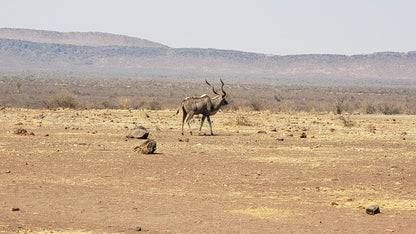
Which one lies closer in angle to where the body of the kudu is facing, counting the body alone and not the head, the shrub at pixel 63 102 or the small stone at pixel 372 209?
the small stone

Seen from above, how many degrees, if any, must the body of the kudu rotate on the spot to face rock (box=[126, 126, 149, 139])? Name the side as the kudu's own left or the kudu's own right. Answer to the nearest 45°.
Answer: approximately 135° to the kudu's own right

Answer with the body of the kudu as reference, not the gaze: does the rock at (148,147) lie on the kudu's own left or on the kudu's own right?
on the kudu's own right

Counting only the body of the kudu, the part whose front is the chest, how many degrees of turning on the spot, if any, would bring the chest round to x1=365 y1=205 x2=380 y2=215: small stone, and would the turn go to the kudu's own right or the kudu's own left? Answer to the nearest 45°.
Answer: approximately 90° to the kudu's own right

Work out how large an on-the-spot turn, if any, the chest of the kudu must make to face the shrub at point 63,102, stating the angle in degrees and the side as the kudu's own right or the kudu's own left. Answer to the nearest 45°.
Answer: approximately 135° to the kudu's own left

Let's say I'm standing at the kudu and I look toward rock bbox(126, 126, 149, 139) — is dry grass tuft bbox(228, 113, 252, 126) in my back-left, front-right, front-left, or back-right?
back-right

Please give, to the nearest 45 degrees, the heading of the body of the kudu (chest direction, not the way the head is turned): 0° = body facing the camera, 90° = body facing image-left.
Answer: approximately 270°

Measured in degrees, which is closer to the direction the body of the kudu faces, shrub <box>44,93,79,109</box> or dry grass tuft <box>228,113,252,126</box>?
the dry grass tuft
